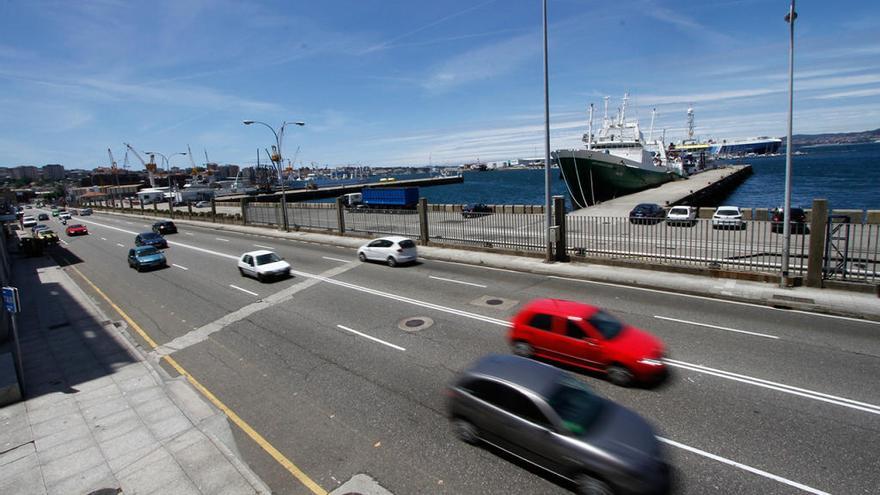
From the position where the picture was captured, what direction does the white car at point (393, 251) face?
facing away from the viewer and to the left of the viewer

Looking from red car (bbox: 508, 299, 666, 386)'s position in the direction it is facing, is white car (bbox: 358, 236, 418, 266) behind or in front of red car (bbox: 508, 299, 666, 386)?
behind

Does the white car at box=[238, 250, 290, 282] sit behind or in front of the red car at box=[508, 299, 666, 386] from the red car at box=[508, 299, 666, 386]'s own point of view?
behind

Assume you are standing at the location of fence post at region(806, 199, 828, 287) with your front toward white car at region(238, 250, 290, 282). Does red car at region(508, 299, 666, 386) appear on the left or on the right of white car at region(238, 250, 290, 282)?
left

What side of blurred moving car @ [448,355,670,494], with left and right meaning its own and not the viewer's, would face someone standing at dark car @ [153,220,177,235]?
back

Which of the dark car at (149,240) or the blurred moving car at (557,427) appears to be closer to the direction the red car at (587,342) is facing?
the blurred moving car

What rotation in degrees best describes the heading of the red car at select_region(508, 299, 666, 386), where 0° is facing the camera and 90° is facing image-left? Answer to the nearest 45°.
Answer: approximately 315°

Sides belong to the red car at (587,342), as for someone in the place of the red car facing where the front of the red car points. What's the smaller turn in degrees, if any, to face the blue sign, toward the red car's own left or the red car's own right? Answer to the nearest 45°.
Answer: approximately 135° to the red car's own right

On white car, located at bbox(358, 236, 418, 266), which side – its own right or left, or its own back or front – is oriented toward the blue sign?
left
